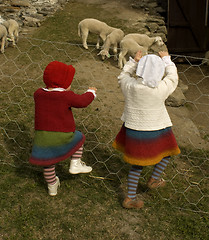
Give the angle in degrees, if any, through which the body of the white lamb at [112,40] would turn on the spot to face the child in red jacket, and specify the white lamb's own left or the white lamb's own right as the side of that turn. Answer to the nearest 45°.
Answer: approximately 45° to the white lamb's own left

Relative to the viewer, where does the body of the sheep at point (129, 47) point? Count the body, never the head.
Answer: to the viewer's right

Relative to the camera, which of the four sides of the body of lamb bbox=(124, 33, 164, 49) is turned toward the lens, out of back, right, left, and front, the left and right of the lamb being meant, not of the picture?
right

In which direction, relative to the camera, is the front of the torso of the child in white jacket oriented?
away from the camera

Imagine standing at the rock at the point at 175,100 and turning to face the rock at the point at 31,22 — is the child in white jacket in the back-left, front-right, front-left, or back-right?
back-left

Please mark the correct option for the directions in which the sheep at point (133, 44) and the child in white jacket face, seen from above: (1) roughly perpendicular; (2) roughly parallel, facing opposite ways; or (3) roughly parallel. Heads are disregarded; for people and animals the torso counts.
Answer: roughly perpendicular

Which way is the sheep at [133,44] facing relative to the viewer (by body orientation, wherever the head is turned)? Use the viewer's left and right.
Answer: facing to the right of the viewer

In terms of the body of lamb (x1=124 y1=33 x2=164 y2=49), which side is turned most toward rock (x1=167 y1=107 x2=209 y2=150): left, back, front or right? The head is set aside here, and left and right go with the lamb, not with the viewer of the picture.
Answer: right

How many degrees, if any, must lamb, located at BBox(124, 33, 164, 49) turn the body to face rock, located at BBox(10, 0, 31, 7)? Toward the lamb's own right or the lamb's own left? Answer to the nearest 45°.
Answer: approximately 135° to the lamb's own left

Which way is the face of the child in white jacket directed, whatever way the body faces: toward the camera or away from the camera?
away from the camera

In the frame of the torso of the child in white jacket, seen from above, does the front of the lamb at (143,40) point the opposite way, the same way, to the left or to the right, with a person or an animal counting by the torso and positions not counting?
to the right
